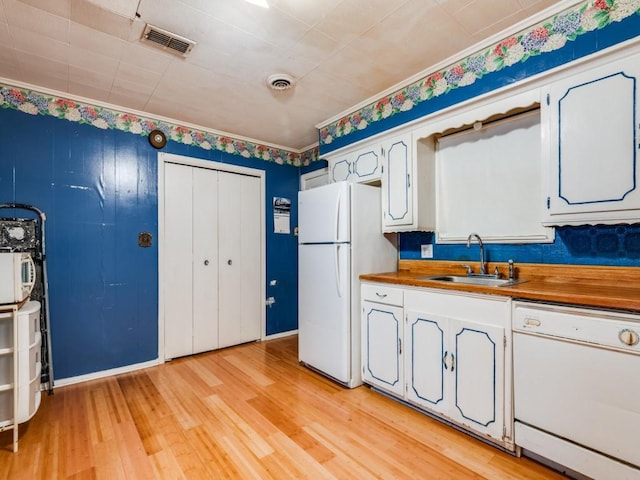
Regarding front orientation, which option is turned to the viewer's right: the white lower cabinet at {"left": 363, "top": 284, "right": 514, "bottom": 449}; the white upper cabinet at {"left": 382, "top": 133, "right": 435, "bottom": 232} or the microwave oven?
the microwave oven

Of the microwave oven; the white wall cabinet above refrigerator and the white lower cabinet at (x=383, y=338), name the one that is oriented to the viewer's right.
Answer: the microwave oven

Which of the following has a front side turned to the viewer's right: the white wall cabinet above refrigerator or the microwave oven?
the microwave oven

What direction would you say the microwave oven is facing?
to the viewer's right
